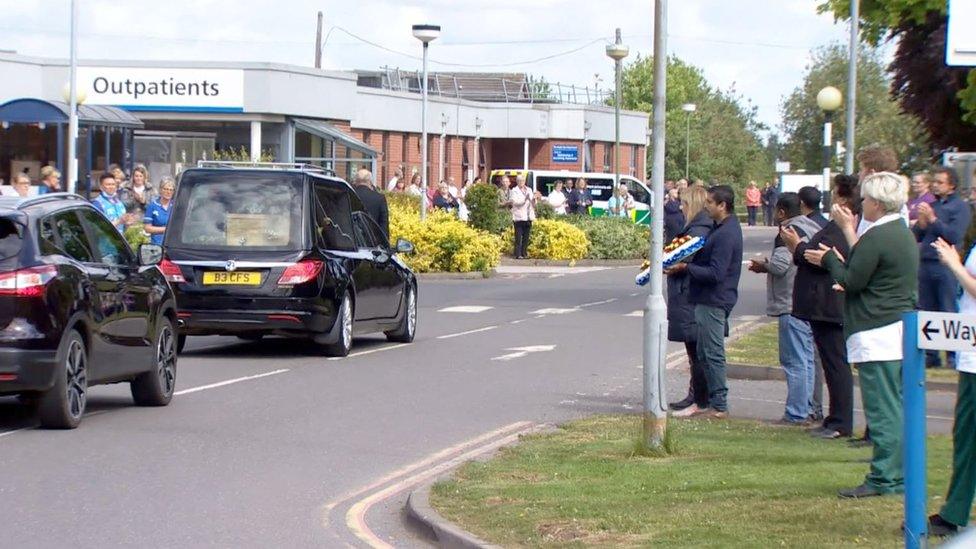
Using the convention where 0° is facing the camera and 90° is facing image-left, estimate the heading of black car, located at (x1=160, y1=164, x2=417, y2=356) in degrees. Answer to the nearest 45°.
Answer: approximately 225°

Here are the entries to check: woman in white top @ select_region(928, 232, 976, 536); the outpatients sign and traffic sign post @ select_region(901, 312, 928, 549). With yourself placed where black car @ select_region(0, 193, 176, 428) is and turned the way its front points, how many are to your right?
2

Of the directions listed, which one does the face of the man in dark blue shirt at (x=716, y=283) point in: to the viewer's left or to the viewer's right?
to the viewer's left

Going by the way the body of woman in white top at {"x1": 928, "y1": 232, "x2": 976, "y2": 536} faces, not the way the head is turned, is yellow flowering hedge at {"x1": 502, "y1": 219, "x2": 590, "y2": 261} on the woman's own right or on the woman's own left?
on the woman's own right

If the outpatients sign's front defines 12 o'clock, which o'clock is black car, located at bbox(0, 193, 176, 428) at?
The black car is roughly at 12 o'clock from the outpatients sign.

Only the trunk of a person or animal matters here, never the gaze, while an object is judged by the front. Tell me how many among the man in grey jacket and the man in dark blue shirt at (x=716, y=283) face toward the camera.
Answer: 0

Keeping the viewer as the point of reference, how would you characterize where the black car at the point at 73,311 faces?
facing away from the viewer and to the right of the viewer

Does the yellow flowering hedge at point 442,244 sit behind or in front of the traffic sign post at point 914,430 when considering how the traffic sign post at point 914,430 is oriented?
behind

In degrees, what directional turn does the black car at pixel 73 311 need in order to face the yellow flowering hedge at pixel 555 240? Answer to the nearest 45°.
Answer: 0° — it already faces it

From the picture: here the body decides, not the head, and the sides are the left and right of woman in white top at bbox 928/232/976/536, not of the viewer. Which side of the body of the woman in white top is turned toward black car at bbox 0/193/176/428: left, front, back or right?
front

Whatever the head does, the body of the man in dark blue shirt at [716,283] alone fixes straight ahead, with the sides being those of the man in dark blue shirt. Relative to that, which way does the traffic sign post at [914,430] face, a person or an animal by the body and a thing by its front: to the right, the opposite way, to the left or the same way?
to the left

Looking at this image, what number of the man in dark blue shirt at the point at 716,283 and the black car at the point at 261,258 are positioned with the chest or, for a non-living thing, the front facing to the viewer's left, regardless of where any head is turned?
1

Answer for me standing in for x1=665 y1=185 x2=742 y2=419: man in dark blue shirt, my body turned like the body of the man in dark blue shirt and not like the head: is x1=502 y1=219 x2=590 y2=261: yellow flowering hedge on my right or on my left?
on my right

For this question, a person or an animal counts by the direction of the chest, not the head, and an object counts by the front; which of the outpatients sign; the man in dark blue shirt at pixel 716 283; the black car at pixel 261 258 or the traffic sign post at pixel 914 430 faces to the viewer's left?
the man in dark blue shirt
